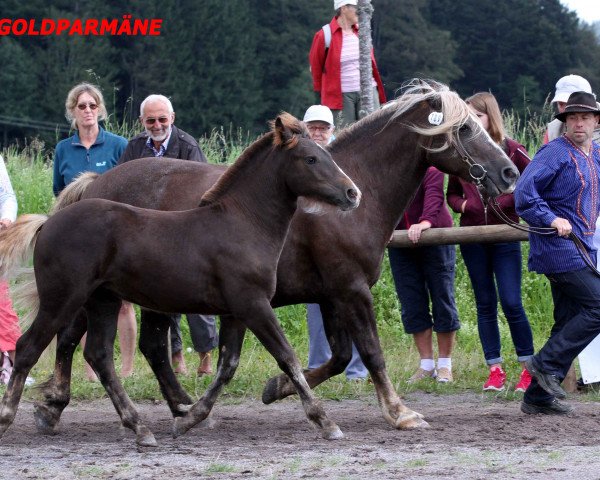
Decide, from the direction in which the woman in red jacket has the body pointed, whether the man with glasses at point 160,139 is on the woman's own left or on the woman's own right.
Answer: on the woman's own right

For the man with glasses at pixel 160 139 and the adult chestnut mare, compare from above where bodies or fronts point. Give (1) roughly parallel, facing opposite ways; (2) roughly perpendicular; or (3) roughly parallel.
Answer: roughly perpendicular

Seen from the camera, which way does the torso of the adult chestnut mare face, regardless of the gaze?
to the viewer's right

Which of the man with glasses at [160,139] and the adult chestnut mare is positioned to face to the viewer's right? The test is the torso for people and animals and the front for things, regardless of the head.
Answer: the adult chestnut mare

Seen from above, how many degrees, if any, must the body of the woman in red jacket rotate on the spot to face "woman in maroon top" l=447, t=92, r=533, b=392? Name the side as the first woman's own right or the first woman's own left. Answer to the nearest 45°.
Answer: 0° — they already face them

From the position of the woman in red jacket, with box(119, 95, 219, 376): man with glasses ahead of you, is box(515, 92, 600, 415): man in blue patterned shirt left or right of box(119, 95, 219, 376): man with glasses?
left

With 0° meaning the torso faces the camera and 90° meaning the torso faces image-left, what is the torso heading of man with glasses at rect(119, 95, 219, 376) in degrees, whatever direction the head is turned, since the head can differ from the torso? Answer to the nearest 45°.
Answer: approximately 0°

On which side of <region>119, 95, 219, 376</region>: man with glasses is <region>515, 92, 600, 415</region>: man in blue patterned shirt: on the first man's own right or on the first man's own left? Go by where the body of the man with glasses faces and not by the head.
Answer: on the first man's own left

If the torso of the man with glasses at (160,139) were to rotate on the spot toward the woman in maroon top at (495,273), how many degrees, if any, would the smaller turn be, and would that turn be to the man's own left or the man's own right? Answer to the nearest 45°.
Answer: approximately 90° to the man's own left

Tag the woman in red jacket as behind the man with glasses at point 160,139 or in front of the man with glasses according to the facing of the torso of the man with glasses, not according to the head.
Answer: behind

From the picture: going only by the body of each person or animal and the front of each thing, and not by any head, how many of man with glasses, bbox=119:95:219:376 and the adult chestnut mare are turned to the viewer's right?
1
